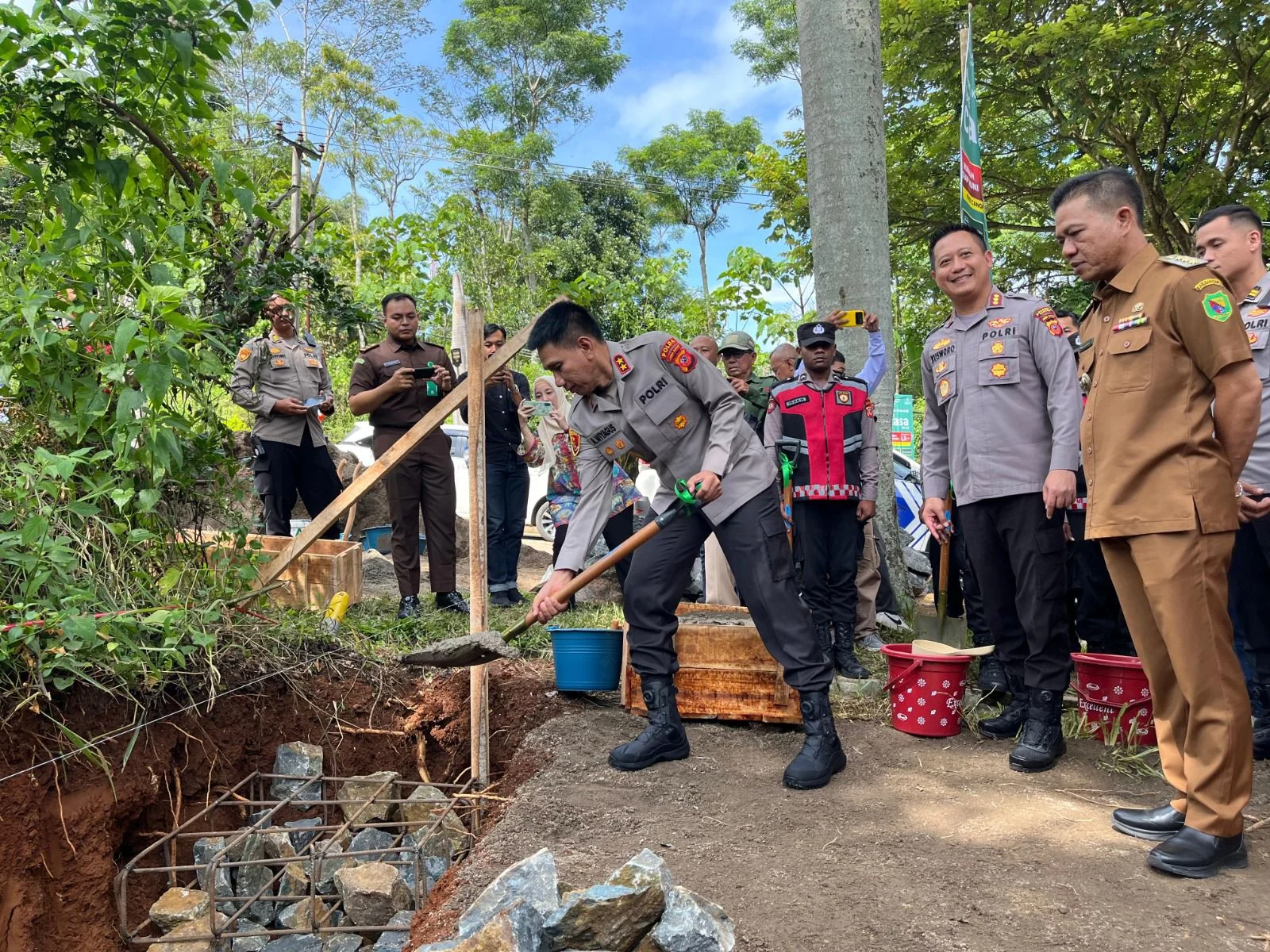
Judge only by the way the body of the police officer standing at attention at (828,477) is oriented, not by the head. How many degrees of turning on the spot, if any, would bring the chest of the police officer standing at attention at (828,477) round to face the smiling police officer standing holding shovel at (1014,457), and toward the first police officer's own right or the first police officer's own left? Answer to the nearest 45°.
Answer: approximately 45° to the first police officer's own left

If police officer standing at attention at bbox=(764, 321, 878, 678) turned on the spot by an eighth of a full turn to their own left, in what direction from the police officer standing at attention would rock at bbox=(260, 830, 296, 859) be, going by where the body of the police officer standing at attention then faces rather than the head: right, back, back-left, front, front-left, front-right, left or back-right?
right

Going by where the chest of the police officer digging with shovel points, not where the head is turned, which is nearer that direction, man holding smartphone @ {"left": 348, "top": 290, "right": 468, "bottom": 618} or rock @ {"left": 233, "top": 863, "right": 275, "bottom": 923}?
the rock

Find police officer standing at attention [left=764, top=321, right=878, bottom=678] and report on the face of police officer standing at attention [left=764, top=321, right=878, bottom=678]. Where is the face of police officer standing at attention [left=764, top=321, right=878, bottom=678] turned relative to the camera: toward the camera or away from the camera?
toward the camera

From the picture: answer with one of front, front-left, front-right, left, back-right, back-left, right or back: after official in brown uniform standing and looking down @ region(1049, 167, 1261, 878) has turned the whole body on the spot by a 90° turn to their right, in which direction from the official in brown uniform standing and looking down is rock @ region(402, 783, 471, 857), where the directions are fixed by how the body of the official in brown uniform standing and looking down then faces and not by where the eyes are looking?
front-left

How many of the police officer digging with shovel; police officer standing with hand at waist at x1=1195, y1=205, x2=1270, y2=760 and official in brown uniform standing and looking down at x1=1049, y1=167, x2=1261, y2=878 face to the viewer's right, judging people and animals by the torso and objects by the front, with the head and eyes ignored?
0

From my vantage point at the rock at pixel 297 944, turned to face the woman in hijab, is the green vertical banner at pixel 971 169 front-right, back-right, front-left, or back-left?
front-right

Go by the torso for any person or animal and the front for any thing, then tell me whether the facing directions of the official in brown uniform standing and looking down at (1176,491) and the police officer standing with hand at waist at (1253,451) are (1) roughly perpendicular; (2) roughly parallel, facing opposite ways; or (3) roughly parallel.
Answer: roughly parallel

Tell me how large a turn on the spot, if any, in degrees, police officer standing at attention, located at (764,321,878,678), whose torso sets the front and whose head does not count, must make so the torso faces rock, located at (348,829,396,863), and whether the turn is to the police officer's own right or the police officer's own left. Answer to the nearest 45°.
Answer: approximately 45° to the police officer's own right

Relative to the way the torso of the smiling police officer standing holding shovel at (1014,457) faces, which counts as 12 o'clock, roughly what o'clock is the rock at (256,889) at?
The rock is roughly at 1 o'clock from the smiling police officer standing holding shovel.

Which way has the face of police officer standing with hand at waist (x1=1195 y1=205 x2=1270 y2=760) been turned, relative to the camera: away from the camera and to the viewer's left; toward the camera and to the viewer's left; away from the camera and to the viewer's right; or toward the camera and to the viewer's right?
toward the camera and to the viewer's left

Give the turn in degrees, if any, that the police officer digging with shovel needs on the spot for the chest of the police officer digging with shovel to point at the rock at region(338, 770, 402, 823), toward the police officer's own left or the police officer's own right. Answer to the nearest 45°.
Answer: approximately 45° to the police officer's own right

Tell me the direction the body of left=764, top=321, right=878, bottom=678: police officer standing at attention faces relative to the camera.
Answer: toward the camera

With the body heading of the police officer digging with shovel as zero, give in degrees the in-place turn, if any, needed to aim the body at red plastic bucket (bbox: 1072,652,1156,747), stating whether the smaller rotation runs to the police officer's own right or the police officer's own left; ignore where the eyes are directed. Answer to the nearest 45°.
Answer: approximately 135° to the police officer's own left

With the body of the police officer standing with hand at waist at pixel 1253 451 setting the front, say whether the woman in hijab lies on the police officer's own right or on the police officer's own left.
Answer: on the police officer's own right

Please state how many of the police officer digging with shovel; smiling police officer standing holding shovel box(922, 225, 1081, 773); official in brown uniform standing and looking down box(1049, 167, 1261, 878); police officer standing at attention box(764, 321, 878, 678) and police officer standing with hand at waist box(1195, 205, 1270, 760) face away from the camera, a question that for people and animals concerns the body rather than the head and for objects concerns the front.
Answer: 0

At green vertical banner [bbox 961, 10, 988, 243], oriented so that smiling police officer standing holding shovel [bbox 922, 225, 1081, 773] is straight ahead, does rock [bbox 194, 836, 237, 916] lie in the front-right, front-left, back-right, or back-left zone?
front-right

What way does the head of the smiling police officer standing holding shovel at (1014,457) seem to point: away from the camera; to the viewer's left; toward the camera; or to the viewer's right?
toward the camera

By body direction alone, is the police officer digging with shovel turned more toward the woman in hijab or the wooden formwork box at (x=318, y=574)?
the wooden formwork box

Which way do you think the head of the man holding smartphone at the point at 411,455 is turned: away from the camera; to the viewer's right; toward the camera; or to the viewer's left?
toward the camera
